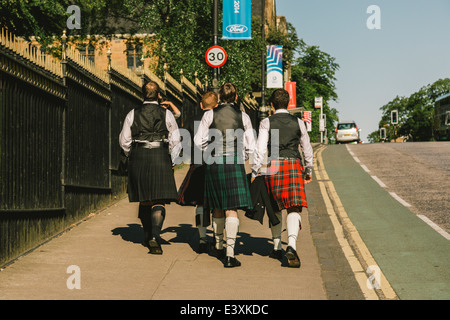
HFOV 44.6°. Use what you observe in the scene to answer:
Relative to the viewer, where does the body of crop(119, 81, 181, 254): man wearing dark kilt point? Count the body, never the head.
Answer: away from the camera

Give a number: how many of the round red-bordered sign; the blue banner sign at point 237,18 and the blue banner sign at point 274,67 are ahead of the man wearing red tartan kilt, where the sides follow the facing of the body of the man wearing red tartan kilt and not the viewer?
3

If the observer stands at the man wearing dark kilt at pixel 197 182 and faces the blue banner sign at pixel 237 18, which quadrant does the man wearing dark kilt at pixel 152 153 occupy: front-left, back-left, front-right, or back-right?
back-left

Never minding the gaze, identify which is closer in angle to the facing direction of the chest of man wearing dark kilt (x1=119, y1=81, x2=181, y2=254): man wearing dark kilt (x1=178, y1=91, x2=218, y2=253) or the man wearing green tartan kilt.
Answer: the man wearing dark kilt

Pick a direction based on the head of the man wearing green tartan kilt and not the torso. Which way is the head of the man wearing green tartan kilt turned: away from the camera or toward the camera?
away from the camera

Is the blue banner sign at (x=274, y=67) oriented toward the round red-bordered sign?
yes

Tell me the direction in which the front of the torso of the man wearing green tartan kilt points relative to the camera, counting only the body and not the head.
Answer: away from the camera

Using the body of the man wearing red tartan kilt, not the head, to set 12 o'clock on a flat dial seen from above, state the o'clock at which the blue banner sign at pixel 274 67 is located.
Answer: The blue banner sign is roughly at 12 o'clock from the man wearing red tartan kilt.

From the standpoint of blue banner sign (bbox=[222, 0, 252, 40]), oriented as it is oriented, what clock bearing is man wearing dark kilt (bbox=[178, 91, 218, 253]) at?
The man wearing dark kilt is roughly at 12 o'clock from the blue banner sign.

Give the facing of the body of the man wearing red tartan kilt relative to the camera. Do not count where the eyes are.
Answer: away from the camera

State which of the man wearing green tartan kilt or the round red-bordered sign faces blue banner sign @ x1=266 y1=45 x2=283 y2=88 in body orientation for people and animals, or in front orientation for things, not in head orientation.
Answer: the man wearing green tartan kilt

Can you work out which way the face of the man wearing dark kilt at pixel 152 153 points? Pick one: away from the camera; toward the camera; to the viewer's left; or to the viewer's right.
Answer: away from the camera
